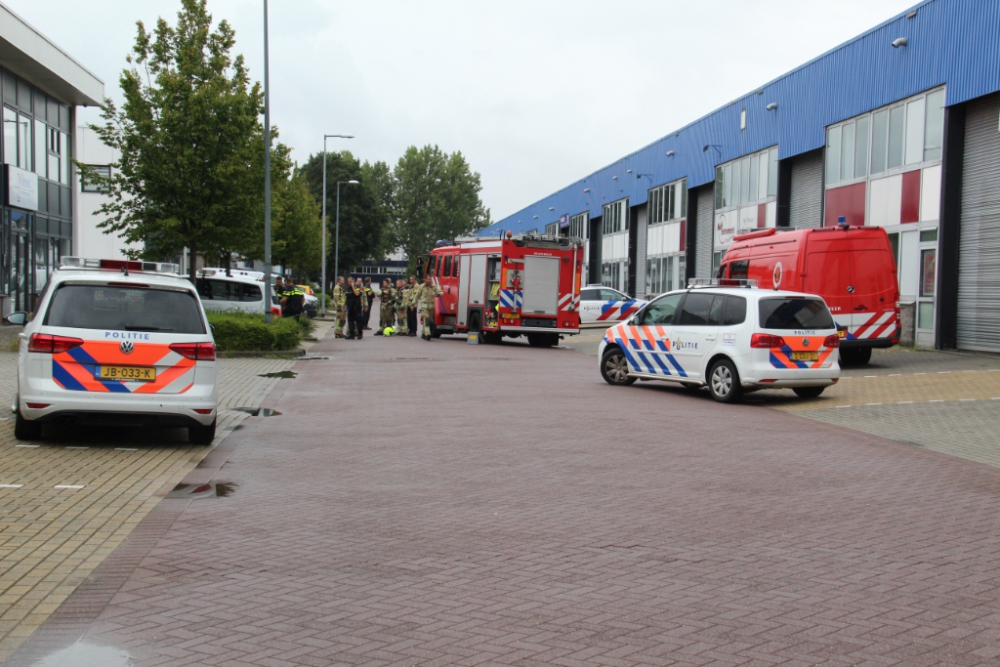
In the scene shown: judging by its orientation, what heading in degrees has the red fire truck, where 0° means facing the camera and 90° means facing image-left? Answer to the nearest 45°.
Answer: approximately 135°

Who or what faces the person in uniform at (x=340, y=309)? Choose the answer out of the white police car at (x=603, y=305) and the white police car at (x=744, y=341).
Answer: the white police car at (x=744, y=341)

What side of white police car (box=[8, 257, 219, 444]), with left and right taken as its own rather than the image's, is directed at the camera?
back

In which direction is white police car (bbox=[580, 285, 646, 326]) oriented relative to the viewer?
to the viewer's right

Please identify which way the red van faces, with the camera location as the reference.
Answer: facing away from the viewer and to the left of the viewer

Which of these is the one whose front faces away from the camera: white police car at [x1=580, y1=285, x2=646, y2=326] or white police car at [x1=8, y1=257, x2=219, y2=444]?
white police car at [x1=8, y1=257, x2=219, y2=444]

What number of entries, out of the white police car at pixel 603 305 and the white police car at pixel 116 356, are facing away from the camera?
1

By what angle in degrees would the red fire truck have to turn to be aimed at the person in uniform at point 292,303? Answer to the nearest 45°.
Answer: approximately 45° to its left

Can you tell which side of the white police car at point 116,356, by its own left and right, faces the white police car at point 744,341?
right

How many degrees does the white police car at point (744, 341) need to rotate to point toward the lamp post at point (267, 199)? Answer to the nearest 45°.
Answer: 0° — it already faces it
